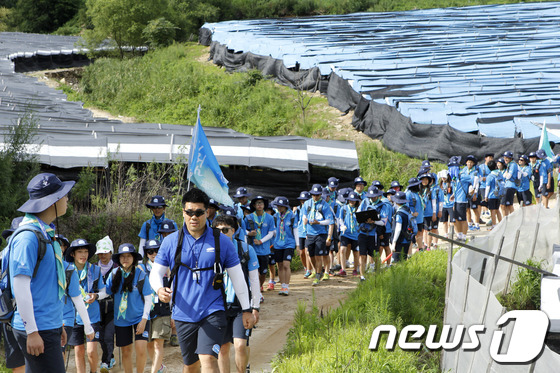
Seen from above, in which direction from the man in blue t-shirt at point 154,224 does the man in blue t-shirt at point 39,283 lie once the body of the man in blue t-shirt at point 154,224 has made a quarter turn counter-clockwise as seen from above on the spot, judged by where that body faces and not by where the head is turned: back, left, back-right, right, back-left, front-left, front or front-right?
right

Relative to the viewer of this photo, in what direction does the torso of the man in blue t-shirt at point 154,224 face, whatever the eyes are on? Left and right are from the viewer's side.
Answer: facing the viewer

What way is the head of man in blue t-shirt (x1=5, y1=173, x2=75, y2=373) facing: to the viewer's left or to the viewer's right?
to the viewer's right

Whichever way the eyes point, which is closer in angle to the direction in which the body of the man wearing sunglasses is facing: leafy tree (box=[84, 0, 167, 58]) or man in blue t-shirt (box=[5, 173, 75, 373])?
the man in blue t-shirt

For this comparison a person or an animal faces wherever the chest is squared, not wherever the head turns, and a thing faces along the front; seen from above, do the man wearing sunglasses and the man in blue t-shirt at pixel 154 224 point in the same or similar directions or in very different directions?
same or similar directions

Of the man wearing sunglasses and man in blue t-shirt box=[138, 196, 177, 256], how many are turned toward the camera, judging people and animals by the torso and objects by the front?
2

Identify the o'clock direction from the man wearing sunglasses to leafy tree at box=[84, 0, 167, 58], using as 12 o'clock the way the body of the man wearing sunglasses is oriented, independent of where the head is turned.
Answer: The leafy tree is roughly at 6 o'clock from the man wearing sunglasses.

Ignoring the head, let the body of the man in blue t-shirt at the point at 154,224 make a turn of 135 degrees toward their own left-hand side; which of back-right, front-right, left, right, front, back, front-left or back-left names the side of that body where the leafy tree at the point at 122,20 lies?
front-left

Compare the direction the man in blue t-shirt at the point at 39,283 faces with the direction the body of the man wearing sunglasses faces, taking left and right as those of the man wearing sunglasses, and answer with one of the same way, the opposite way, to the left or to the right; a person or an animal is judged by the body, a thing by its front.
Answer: to the left

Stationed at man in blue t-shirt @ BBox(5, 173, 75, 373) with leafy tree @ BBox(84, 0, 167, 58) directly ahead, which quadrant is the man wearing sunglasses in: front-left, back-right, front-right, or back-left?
front-right

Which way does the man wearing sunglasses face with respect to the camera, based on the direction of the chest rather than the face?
toward the camera

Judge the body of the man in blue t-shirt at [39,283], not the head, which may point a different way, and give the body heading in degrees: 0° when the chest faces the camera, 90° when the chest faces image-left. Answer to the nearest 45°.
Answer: approximately 270°

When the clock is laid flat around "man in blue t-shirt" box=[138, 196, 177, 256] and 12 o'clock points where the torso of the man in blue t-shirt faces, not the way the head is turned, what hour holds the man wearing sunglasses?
The man wearing sunglasses is roughly at 12 o'clock from the man in blue t-shirt.
